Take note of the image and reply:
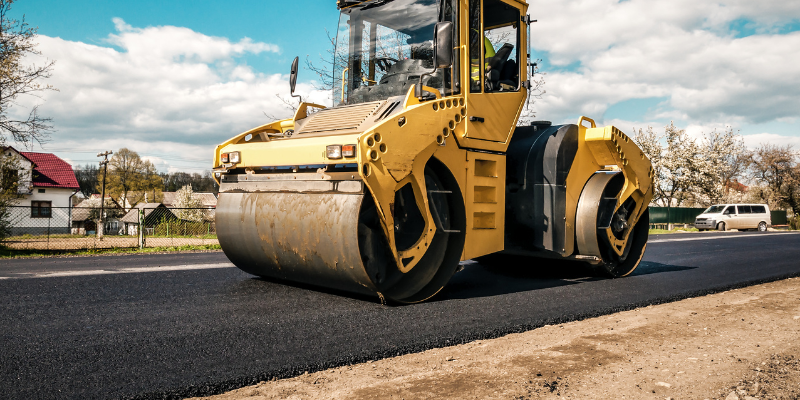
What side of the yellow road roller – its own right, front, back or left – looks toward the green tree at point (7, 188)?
right

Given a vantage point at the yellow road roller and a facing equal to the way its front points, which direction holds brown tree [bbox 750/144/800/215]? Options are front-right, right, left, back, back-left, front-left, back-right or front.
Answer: back

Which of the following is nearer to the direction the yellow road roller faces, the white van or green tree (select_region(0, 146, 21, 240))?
the green tree

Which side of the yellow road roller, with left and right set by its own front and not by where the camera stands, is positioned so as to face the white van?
back

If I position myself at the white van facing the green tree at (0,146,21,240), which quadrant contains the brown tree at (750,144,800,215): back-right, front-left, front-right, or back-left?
back-right

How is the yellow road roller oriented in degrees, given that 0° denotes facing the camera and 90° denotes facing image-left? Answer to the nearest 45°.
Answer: approximately 45°
